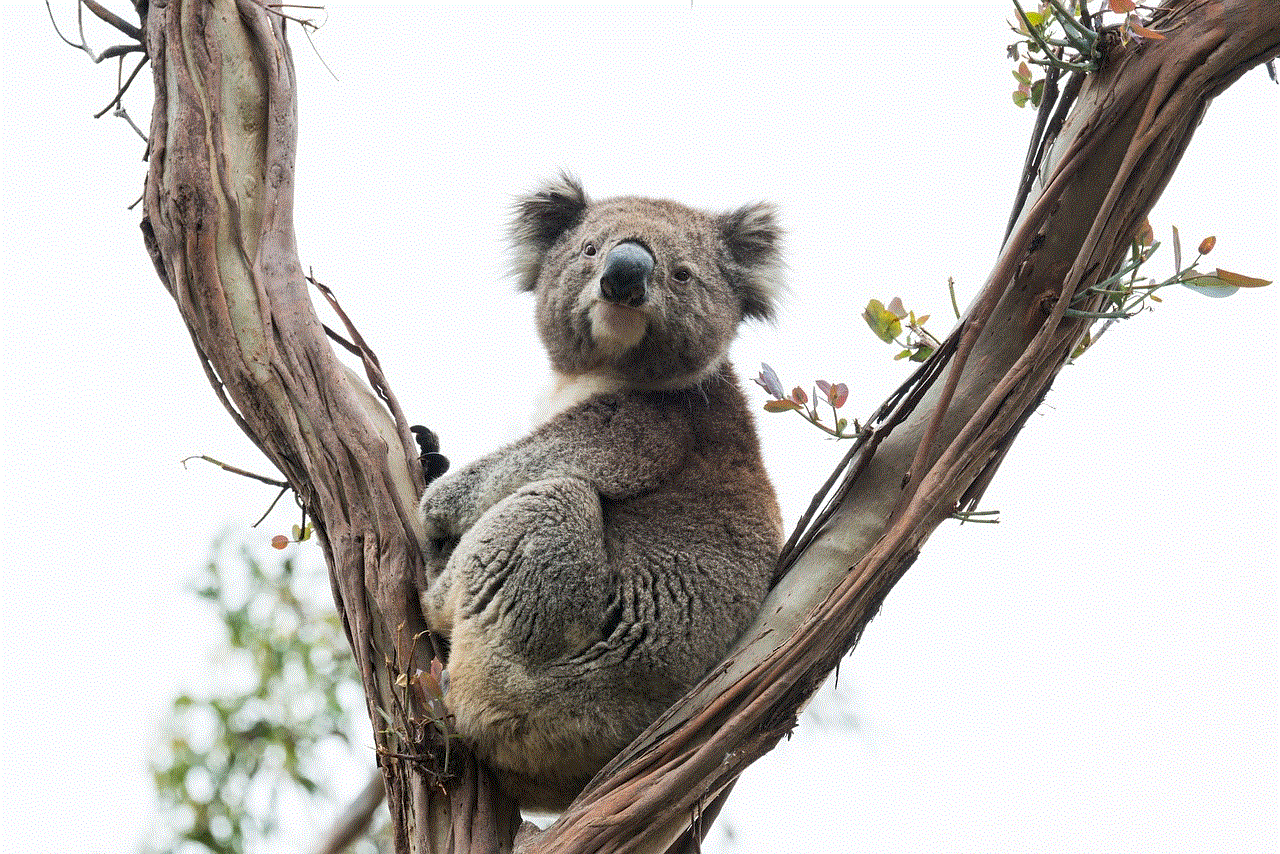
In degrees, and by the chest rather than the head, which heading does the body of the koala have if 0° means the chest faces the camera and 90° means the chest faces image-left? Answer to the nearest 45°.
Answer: approximately 90°
